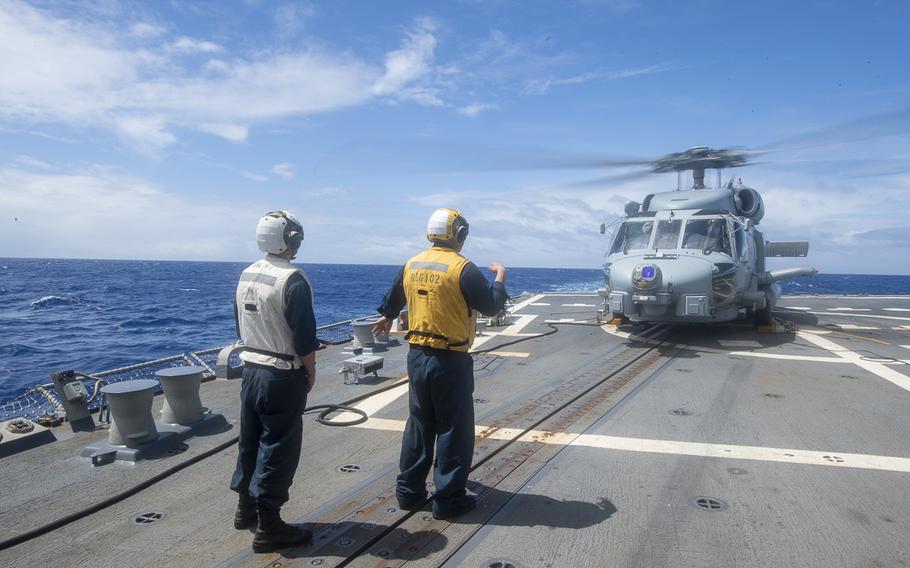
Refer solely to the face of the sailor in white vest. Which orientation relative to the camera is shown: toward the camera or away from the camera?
away from the camera

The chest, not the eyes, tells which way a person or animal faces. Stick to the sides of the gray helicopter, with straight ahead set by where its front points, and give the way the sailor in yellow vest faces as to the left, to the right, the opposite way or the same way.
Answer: the opposite way

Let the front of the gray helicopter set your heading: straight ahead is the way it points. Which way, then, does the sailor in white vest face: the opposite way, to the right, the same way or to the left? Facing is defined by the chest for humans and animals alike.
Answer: the opposite way

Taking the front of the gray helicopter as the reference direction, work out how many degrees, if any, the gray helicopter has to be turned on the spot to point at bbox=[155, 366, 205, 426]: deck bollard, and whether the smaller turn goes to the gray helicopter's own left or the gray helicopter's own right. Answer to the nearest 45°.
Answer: approximately 45° to the gray helicopter's own right

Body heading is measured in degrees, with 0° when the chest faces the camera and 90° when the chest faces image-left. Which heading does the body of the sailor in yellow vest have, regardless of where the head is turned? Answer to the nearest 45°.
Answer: approximately 225°

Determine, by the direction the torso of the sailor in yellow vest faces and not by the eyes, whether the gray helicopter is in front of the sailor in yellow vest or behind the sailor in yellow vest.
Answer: in front

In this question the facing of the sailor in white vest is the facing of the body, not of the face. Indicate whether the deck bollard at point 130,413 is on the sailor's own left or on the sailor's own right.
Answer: on the sailor's own left

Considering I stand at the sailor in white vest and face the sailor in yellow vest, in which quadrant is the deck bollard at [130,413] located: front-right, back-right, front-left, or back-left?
back-left

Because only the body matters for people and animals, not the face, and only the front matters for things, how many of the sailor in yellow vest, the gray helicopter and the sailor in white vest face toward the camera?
1

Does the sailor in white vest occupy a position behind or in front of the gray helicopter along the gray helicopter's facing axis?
in front

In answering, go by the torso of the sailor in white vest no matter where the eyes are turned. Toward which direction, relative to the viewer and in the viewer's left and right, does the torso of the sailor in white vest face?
facing away from the viewer and to the right of the viewer

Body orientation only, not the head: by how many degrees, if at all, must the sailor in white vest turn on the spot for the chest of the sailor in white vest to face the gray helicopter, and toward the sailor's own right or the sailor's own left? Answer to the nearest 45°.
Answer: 0° — they already face it

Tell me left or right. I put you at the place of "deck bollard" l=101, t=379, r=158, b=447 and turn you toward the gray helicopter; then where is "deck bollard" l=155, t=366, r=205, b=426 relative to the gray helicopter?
left
